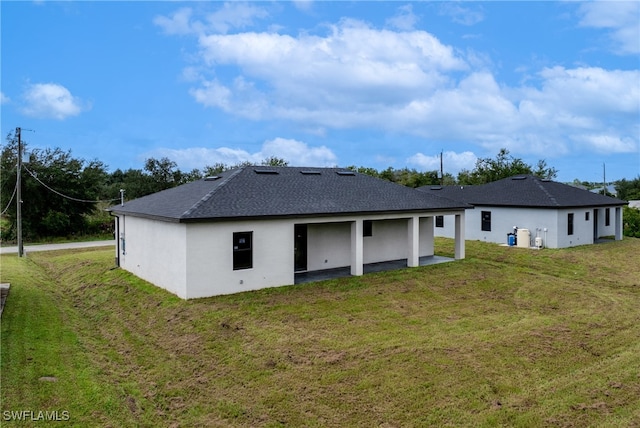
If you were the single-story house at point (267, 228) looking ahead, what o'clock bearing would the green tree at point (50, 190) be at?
The green tree is roughly at 12 o'clock from the single-story house.

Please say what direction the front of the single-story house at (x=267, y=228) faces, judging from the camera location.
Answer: facing away from the viewer and to the left of the viewer

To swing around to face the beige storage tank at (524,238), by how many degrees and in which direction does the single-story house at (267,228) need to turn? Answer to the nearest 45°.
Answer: approximately 90° to its right

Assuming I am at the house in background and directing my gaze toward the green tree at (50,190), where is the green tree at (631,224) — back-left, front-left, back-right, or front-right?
back-right

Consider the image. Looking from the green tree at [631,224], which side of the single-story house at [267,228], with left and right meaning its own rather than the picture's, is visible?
right
